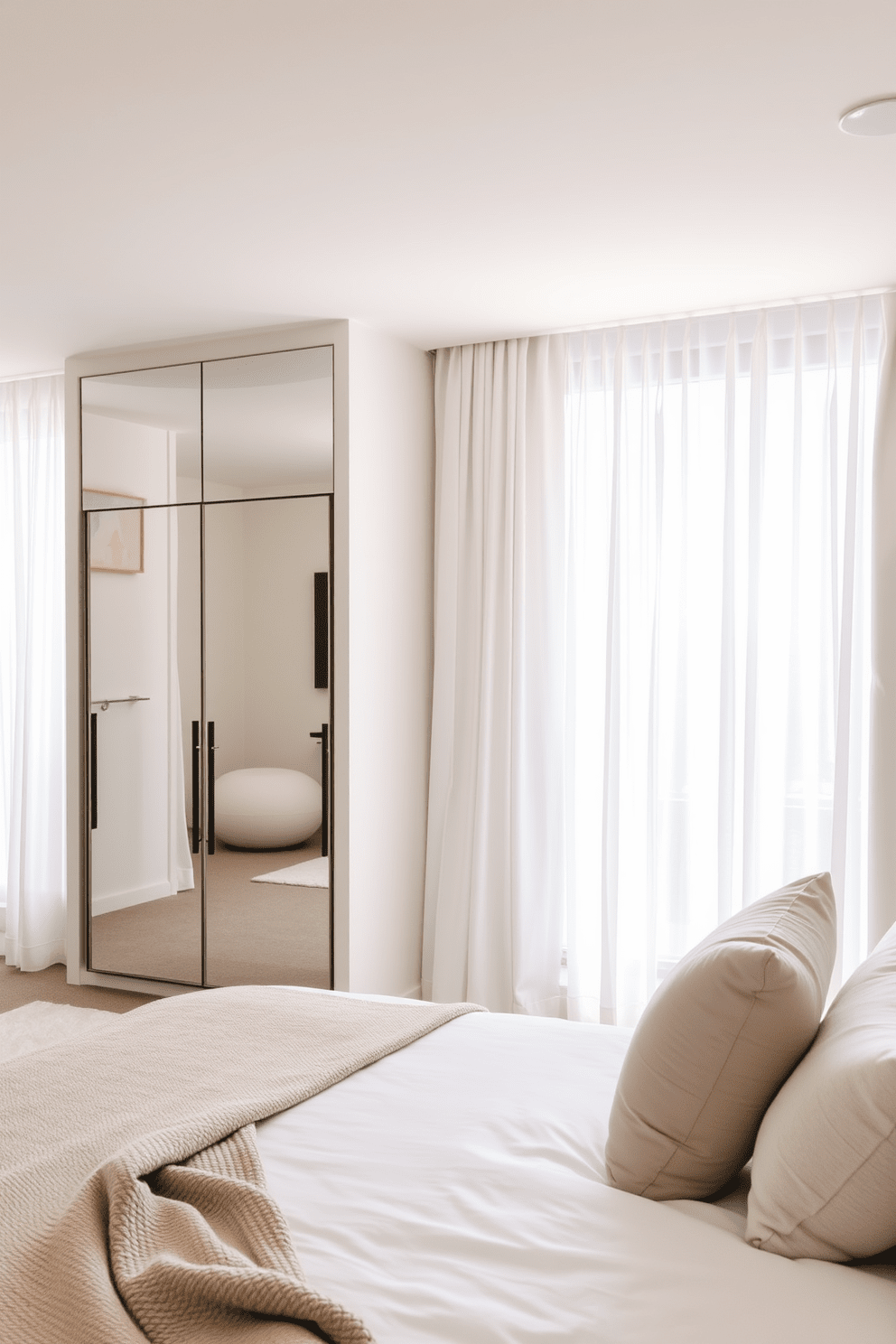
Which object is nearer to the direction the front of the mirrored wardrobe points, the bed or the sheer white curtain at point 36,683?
the bed

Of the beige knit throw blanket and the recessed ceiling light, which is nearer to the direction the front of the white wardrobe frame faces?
the beige knit throw blanket

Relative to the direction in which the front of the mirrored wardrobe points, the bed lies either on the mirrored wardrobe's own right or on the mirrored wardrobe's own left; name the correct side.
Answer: on the mirrored wardrobe's own left

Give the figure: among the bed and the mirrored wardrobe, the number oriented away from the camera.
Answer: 0

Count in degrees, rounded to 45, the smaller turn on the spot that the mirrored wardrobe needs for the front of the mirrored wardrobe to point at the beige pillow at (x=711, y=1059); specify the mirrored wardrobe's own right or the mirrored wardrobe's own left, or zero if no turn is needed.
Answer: approximately 45° to the mirrored wardrobe's own left

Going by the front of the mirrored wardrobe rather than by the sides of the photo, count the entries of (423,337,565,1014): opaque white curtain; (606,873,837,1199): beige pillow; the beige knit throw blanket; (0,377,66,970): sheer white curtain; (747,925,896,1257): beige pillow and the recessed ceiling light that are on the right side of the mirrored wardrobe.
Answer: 1

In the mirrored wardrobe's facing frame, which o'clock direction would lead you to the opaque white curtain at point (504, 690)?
The opaque white curtain is roughly at 8 o'clock from the mirrored wardrobe.

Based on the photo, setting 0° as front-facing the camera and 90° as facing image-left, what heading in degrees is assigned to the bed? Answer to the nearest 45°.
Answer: approximately 90°

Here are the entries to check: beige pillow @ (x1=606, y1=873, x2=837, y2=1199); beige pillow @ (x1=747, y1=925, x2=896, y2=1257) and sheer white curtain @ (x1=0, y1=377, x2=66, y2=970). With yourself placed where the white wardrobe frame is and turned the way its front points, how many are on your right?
1

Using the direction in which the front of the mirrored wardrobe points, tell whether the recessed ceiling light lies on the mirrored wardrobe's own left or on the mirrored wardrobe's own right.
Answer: on the mirrored wardrobe's own left

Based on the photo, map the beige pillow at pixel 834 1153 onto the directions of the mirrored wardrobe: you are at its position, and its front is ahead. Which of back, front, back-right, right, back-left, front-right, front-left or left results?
front-left

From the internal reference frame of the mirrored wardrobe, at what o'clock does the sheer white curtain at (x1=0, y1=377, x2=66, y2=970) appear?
The sheer white curtain is roughly at 3 o'clock from the mirrored wardrobe.

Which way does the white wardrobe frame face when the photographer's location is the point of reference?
facing the viewer and to the left of the viewer

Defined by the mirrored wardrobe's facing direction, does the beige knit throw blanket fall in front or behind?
in front

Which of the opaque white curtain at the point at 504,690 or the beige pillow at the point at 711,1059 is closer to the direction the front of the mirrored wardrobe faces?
the beige pillow

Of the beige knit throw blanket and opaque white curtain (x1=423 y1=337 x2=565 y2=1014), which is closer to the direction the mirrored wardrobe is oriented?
the beige knit throw blanket

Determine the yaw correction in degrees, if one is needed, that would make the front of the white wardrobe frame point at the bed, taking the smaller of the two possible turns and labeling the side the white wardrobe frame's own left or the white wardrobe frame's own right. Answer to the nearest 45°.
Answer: approximately 45° to the white wardrobe frame's own left

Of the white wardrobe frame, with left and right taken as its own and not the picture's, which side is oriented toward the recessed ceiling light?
left
